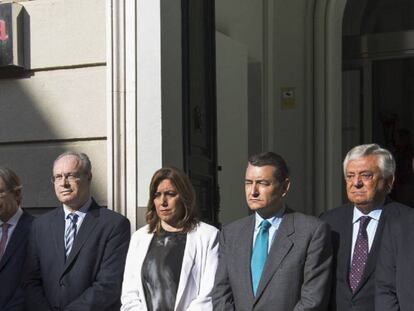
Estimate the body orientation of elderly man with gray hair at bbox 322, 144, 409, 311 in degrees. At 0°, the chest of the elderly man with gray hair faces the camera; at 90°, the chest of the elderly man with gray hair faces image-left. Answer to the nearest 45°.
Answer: approximately 45°

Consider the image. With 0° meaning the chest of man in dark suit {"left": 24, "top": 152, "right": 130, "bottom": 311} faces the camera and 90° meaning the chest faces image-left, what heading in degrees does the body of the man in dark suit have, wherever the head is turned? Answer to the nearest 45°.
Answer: approximately 45°

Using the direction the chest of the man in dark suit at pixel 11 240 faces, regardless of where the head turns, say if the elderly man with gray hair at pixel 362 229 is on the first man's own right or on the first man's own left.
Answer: on the first man's own left

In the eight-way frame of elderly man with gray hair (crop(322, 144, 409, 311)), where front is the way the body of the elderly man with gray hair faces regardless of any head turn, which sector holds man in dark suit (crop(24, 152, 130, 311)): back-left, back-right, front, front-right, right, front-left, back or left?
front-right

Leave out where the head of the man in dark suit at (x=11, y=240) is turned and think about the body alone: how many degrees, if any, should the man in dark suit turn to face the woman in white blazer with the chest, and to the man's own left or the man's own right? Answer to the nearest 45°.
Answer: approximately 90° to the man's own left

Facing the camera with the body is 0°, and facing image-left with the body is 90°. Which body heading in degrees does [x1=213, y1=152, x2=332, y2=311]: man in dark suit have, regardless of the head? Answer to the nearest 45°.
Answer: approximately 45°

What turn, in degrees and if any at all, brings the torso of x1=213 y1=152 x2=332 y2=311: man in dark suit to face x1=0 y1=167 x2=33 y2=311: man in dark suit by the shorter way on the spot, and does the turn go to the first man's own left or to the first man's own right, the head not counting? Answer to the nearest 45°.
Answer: approximately 90° to the first man's own right

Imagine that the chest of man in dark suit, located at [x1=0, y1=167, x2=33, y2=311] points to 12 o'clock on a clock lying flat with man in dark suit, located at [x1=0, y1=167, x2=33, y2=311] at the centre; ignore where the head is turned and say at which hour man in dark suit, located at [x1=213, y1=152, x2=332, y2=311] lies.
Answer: man in dark suit, located at [x1=213, y1=152, x2=332, y2=311] is roughly at 9 o'clock from man in dark suit, located at [x1=0, y1=167, x2=33, y2=311].

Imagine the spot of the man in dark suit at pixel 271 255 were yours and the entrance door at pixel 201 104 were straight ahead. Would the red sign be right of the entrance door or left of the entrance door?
left
